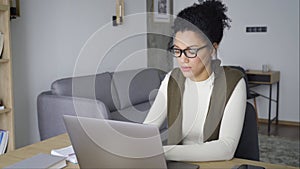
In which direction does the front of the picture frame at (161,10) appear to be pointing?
toward the camera

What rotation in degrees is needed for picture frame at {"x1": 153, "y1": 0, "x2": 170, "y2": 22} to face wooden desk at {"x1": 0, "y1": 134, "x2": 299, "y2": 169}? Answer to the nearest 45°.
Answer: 0° — it already faces it

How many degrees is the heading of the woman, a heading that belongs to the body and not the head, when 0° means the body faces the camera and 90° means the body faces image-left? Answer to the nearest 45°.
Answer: approximately 45°

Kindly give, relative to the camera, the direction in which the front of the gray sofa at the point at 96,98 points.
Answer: facing the viewer and to the right of the viewer

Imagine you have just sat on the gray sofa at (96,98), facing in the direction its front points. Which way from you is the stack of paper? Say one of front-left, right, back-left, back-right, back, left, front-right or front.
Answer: front-right

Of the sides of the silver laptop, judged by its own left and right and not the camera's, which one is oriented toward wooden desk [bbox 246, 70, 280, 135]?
front

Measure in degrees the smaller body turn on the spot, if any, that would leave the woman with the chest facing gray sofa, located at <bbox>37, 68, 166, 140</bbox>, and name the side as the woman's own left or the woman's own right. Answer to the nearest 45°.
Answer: approximately 90° to the woman's own right

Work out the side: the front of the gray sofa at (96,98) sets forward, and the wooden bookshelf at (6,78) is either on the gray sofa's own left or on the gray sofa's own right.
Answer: on the gray sofa's own right

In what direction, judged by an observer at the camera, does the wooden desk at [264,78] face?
facing the viewer and to the left of the viewer

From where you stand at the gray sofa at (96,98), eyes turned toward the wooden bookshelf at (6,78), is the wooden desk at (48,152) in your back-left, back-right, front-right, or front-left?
front-left

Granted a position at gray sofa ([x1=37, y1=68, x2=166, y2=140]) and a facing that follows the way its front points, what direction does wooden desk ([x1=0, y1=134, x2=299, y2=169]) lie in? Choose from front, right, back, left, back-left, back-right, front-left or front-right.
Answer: front-right

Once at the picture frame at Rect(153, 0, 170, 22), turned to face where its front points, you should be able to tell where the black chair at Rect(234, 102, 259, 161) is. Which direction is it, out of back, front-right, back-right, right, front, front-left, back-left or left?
front

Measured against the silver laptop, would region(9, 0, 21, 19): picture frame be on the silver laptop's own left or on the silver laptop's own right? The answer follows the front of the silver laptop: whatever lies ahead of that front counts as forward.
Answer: on the silver laptop's own left

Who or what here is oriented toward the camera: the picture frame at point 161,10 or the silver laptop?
the picture frame

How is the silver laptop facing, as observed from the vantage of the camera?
facing away from the viewer and to the right of the viewer

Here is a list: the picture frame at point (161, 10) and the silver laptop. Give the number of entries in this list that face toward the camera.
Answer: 1

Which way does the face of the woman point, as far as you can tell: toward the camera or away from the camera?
toward the camera
